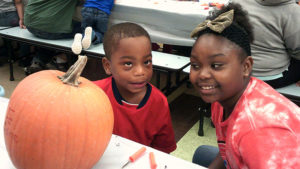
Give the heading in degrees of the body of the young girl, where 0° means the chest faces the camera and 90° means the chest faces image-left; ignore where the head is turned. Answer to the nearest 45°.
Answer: approximately 45°

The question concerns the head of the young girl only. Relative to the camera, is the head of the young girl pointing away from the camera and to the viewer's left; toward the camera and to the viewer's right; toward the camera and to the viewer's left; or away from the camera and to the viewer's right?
toward the camera and to the viewer's left
